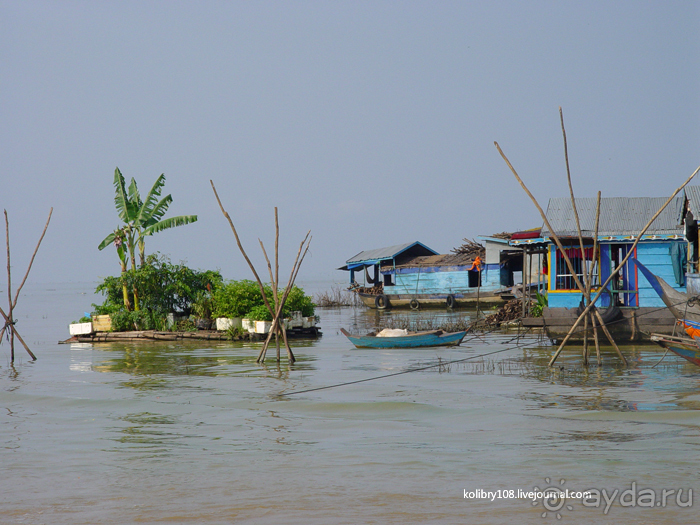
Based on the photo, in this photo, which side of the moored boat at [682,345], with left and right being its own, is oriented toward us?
left

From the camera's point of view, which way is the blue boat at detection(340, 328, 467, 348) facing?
to the viewer's left

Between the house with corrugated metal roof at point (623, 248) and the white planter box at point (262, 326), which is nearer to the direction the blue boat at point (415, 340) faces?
the white planter box

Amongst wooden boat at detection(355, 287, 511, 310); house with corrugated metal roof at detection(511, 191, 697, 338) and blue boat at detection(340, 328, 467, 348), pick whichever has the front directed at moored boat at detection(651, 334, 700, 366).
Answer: the house with corrugated metal roof

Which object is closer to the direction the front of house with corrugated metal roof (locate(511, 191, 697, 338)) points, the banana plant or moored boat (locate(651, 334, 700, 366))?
the moored boat

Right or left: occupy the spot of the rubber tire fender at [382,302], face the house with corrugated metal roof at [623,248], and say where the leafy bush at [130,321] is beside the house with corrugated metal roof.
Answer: right

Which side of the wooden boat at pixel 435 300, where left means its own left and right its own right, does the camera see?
left
